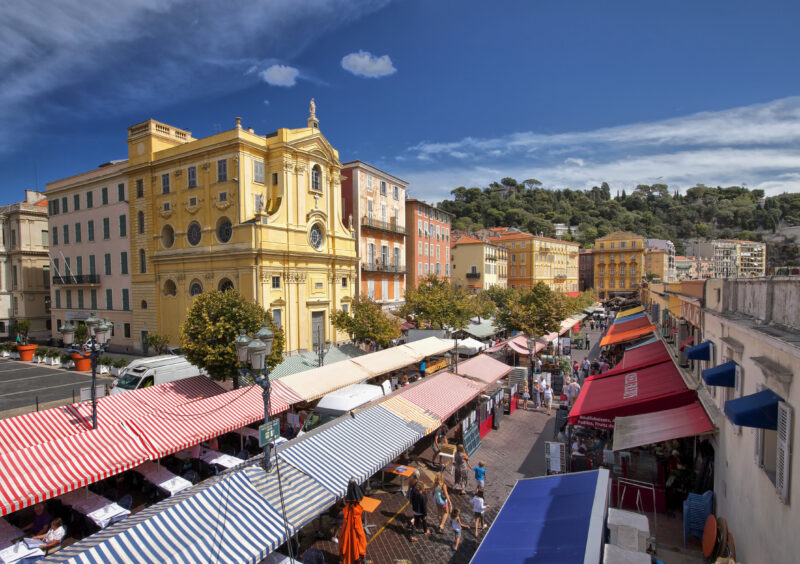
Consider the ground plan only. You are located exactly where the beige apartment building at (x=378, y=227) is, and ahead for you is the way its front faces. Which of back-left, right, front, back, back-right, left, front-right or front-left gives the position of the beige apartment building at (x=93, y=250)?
back-right

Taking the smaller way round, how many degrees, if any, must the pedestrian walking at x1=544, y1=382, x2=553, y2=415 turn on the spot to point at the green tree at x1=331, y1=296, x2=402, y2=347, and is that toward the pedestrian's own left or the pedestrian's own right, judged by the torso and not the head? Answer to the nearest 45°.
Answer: approximately 90° to the pedestrian's own right

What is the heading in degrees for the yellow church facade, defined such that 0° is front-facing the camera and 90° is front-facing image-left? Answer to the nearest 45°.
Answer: approximately 315°

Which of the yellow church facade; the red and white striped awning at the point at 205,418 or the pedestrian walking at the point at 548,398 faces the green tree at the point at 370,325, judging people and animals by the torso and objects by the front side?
the yellow church facade

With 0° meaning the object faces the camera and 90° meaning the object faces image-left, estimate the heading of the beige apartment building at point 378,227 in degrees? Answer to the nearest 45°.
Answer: approximately 315°

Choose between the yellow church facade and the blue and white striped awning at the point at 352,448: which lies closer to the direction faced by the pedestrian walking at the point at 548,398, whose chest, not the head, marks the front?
the blue and white striped awning

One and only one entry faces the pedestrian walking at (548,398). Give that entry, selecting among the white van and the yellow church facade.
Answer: the yellow church facade

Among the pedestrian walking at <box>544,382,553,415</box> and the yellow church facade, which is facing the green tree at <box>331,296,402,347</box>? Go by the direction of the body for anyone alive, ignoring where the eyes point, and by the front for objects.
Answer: the yellow church facade

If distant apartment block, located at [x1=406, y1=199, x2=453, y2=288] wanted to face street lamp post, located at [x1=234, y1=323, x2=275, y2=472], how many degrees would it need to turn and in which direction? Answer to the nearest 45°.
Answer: approximately 45° to its right

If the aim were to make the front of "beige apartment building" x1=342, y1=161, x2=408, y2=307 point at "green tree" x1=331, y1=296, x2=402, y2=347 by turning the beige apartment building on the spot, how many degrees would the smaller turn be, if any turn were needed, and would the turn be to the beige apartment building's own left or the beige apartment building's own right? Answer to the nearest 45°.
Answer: approximately 45° to the beige apartment building's own right
